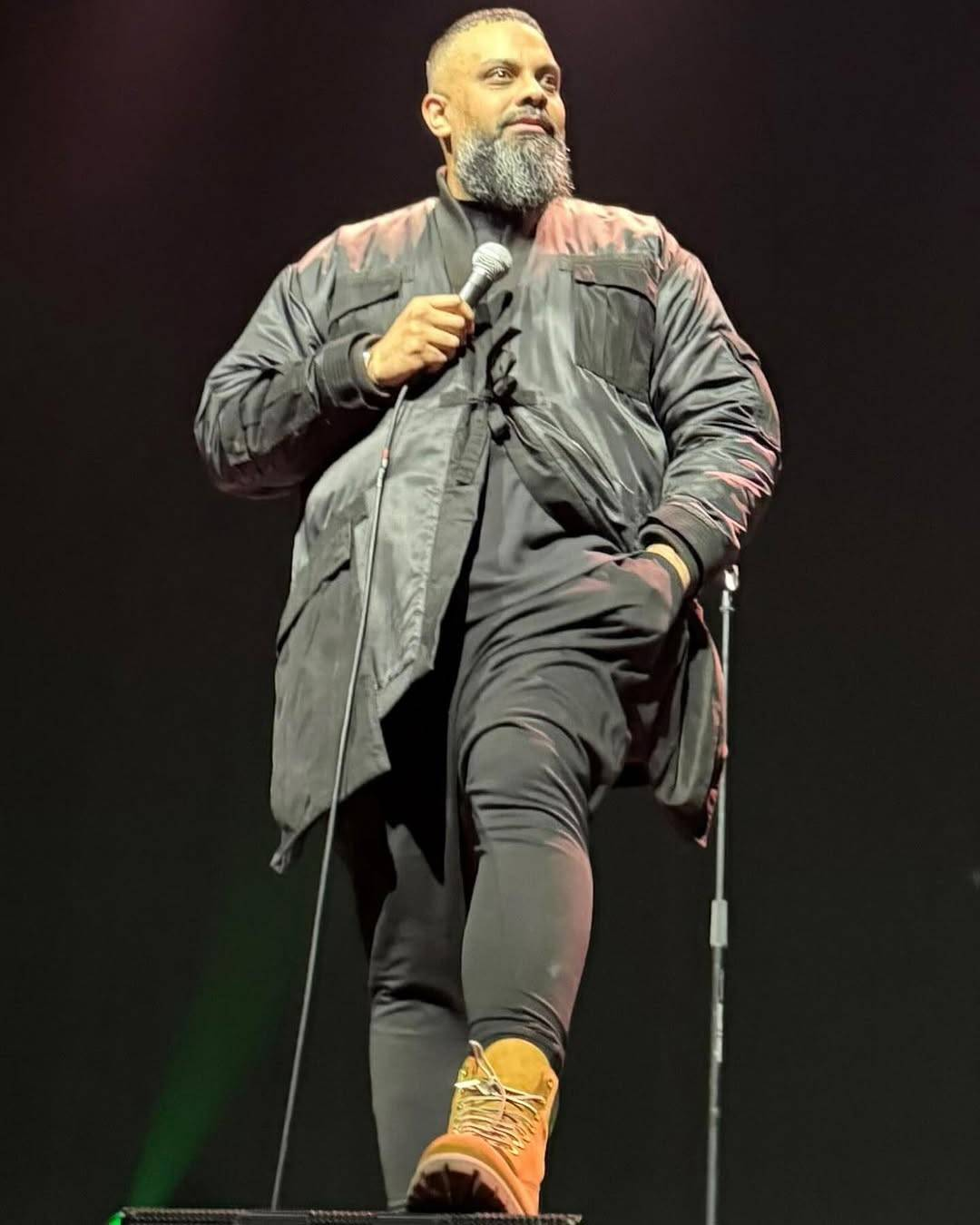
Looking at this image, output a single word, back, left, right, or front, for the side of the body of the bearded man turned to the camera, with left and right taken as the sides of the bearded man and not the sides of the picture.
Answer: front

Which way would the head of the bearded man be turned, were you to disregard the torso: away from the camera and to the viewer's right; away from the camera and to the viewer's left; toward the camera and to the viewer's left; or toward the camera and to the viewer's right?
toward the camera and to the viewer's right
